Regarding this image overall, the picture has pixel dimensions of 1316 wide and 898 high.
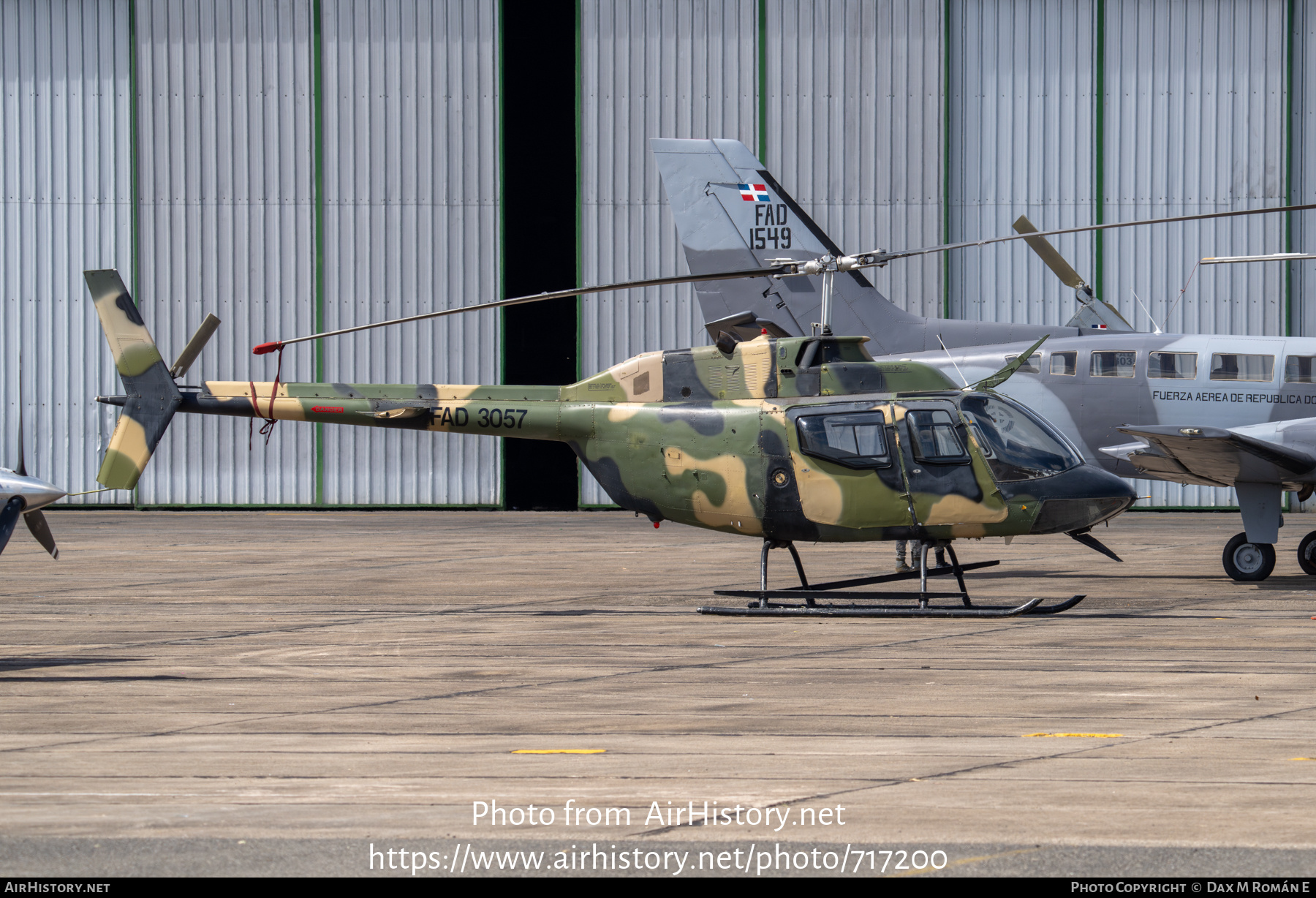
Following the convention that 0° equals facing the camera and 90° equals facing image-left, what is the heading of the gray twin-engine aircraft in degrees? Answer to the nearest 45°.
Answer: approximately 270°

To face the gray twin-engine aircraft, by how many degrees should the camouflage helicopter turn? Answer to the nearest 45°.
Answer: approximately 45° to its left

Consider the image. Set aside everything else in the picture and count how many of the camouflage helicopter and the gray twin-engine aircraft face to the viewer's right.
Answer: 2

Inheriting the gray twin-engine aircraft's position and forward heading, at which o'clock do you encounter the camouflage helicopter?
The camouflage helicopter is roughly at 4 o'clock from the gray twin-engine aircraft.

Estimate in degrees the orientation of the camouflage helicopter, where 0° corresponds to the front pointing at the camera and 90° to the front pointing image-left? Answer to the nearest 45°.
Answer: approximately 270°
